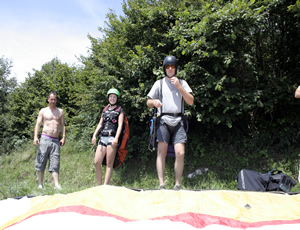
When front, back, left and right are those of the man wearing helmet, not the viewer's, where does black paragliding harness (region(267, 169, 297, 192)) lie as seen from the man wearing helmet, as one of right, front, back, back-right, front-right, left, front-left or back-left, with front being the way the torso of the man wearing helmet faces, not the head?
left

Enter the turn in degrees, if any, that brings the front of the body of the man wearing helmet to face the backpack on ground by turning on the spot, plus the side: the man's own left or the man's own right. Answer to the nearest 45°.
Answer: approximately 90° to the man's own left

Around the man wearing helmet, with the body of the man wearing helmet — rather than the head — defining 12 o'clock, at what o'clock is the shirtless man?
The shirtless man is roughly at 4 o'clock from the man wearing helmet.

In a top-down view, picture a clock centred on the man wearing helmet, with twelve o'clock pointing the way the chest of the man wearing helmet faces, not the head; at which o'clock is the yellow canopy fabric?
The yellow canopy fabric is roughly at 12 o'clock from the man wearing helmet.

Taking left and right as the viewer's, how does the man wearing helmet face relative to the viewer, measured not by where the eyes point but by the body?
facing the viewer

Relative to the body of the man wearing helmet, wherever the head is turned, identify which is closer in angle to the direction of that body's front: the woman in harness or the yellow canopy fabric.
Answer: the yellow canopy fabric

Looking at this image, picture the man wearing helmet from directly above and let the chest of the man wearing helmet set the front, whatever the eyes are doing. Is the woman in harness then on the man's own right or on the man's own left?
on the man's own right

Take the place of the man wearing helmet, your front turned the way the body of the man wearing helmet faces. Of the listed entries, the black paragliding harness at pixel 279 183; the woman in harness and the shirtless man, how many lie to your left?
1
